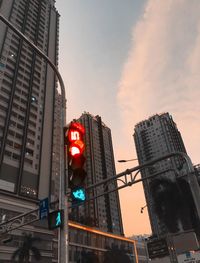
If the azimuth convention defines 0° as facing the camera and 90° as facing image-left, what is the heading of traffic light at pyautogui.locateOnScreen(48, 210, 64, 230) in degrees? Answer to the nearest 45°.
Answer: approximately 315°

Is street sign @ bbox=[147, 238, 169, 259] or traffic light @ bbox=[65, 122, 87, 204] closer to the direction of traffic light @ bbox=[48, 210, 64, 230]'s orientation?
the traffic light

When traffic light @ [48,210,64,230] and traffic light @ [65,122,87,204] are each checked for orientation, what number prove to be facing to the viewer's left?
0

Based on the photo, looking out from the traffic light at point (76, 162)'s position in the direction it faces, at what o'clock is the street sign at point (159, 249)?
The street sign is roughly at 8 o'clock from the traffic light.

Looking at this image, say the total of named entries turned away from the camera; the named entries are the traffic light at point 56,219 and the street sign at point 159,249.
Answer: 0
